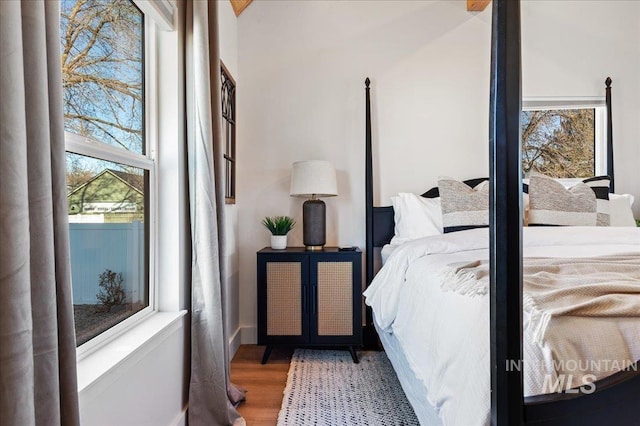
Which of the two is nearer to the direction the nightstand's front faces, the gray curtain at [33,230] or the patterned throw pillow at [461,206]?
the gray curtain

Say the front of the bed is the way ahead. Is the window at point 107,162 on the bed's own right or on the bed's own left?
on the bed's own right

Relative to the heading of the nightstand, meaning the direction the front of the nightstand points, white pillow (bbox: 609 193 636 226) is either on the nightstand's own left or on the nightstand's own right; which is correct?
on the nightstand's own left

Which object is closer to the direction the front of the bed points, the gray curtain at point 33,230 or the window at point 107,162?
the gray curtain

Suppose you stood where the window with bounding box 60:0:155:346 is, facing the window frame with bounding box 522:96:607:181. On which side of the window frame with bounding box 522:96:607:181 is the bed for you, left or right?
right

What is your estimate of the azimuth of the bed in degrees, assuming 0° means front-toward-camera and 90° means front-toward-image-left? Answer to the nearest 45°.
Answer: approximately 0°

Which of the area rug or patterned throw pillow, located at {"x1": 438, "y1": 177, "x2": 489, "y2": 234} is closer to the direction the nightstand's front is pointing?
the area rug

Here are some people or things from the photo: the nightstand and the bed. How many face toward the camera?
2

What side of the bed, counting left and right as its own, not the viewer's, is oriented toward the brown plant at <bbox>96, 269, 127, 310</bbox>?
right

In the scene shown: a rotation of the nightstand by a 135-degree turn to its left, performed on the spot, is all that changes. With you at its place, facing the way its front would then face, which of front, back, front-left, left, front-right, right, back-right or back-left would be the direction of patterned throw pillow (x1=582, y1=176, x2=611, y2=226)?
front-right

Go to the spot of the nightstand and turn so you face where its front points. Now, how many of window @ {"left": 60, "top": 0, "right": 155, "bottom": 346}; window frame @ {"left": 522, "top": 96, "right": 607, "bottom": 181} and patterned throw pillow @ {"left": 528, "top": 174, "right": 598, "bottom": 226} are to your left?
2
